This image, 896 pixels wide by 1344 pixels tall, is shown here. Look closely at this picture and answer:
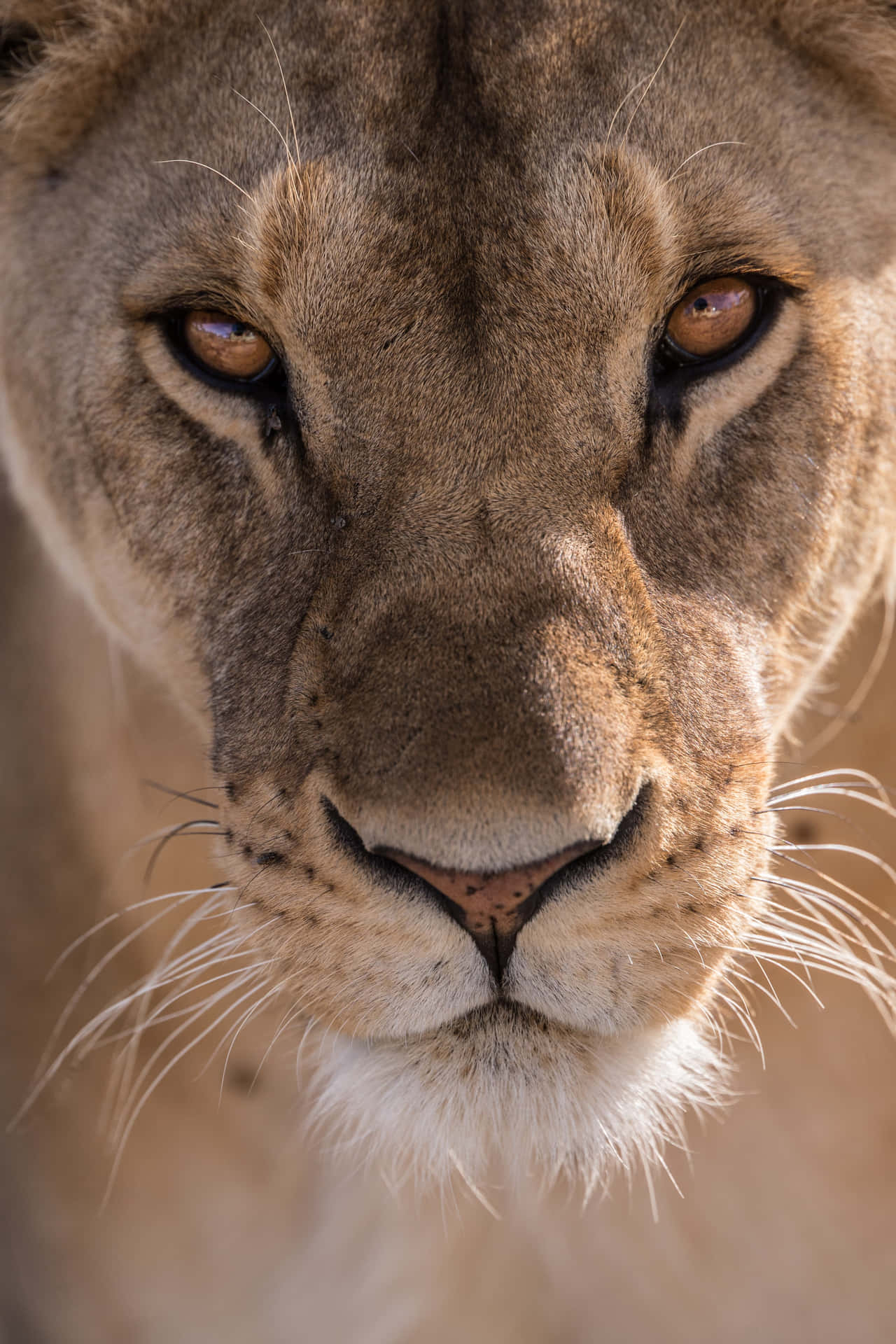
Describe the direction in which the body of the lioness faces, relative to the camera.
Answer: toward the camera
